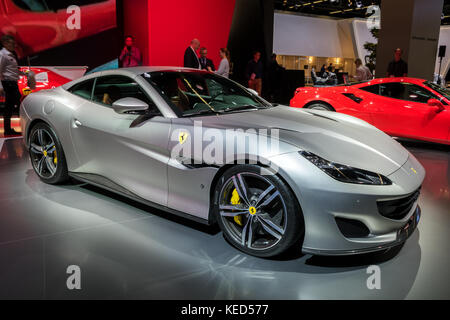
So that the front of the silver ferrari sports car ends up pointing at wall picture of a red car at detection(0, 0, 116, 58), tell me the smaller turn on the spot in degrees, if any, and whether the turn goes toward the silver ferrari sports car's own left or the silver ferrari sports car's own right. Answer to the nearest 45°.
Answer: approximately 180°

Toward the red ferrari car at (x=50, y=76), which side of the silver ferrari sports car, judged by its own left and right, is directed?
back

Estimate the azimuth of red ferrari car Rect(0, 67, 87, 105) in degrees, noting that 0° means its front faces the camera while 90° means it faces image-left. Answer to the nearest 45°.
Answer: approximately 45°

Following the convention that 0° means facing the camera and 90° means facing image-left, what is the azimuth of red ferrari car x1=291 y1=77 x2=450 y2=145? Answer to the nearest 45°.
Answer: approximately 315°

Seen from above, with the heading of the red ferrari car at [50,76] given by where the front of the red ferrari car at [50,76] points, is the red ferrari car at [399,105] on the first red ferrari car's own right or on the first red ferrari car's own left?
on the first red ferrari car's own left

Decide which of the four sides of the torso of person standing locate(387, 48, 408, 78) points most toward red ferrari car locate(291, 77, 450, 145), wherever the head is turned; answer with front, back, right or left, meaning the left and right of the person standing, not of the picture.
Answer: front

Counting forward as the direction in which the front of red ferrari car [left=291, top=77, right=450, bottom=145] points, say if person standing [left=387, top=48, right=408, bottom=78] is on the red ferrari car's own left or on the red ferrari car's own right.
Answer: on the red ferrari car's own left

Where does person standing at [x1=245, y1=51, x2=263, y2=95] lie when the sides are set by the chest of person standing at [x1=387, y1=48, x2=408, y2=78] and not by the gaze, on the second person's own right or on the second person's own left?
on the second person's own right

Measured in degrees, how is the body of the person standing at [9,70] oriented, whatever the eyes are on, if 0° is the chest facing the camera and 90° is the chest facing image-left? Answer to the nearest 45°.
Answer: approximately 270°

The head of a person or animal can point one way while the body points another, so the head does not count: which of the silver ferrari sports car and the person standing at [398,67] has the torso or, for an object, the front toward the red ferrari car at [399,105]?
the person standing

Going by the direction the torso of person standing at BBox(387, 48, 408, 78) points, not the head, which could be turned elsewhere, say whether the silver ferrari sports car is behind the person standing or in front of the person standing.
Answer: in front
